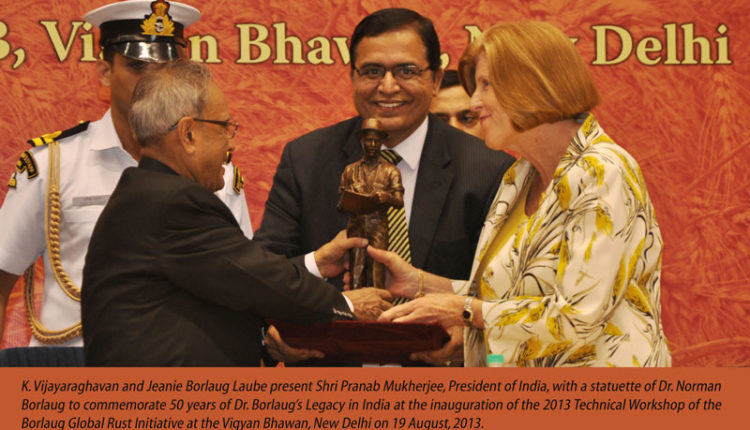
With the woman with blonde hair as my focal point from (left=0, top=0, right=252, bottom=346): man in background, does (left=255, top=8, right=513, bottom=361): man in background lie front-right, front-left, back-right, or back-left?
front-left

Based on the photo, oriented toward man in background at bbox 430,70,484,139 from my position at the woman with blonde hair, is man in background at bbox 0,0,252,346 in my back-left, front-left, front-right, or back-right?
front-left

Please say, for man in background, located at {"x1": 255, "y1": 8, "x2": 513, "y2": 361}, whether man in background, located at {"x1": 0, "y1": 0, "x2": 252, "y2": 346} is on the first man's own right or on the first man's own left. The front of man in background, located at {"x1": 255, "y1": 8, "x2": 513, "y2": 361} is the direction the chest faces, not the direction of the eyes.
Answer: on the first man's own right

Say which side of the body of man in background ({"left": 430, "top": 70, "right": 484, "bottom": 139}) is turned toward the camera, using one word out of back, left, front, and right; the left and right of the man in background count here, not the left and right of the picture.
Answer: front

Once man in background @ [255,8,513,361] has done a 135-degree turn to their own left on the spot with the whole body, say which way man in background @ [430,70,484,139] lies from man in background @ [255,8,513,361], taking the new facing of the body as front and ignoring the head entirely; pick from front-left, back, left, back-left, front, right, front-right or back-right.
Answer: front-left

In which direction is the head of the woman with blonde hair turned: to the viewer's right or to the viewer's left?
to the viewer's left

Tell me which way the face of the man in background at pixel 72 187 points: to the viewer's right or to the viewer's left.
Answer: to the viewer's right

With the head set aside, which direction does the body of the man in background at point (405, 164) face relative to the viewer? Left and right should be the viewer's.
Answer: facing the viewer

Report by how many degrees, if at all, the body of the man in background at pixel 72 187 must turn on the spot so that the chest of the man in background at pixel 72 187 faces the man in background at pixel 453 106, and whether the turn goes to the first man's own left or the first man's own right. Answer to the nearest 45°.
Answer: approximately 45° to the first man's own left

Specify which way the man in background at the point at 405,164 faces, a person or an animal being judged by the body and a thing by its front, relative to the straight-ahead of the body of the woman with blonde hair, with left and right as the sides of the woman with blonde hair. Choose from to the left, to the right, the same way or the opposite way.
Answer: to the left

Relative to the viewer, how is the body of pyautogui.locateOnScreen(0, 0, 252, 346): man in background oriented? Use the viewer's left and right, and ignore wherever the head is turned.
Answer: facing the viewer and to the right of the viewer

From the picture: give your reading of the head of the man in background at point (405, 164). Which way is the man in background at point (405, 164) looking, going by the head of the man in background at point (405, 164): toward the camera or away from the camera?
toward the camera

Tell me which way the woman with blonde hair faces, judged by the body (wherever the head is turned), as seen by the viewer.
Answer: to the viewer's left

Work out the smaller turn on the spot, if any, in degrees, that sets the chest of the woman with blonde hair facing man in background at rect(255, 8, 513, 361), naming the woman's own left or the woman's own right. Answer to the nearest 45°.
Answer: approximately 45° to the woman's own right

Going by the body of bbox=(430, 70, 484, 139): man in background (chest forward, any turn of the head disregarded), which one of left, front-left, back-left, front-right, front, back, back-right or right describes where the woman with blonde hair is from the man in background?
front

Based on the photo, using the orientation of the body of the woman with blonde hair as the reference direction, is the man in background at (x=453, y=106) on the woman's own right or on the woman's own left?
on the woman's own right
